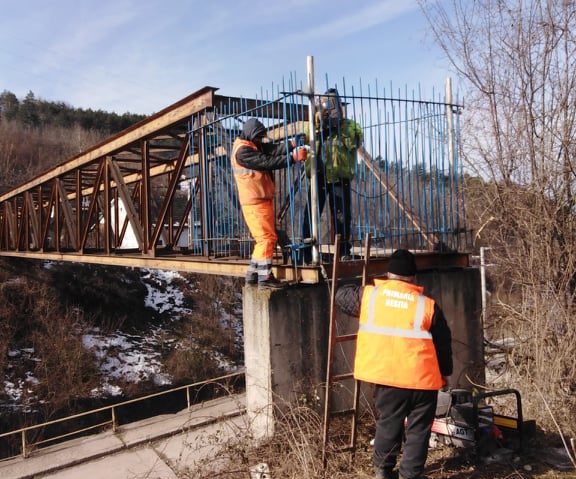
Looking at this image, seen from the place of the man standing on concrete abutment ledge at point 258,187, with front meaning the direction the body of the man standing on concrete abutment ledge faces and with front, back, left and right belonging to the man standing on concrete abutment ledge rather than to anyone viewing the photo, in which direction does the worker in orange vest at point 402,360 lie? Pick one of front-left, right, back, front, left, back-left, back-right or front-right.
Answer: front-right

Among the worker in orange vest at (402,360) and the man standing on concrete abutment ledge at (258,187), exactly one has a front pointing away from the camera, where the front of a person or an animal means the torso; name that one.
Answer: the worker in orange vest

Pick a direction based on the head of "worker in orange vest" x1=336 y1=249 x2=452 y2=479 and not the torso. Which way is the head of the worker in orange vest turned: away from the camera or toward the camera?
away from the camera

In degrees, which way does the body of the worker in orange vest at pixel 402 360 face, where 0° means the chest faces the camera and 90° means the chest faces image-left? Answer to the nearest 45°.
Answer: approximately 180°

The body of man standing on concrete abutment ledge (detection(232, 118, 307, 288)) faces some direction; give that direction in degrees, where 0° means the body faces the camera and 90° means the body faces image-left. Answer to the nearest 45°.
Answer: approximately 270°

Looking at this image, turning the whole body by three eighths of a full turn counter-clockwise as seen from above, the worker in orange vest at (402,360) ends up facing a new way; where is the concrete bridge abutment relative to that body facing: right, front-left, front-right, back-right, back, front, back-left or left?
right

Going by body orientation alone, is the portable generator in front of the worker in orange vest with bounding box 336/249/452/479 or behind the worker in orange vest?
in front

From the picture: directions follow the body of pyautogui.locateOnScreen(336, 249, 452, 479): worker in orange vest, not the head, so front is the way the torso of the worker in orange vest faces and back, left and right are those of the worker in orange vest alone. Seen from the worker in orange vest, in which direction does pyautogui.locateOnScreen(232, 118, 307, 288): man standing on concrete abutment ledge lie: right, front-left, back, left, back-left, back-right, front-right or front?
front-left

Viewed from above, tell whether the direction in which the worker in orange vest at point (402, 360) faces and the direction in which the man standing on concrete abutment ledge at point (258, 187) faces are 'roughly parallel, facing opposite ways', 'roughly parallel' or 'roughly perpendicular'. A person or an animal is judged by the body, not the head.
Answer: roughly perpendicular

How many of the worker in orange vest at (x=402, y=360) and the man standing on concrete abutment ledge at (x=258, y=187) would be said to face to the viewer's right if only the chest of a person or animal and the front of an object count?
1
